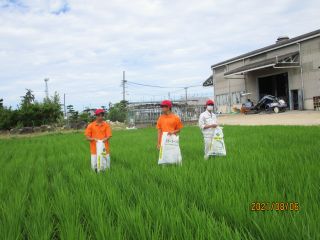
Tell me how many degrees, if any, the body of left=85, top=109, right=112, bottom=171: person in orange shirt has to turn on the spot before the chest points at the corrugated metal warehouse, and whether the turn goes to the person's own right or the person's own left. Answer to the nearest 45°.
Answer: approximately 135° to the person's own left

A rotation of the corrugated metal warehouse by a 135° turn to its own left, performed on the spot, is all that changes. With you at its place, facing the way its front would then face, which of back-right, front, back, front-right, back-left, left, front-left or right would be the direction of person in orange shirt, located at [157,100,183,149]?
right

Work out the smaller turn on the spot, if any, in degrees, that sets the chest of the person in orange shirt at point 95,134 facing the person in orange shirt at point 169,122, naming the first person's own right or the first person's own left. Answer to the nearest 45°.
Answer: approximately 90° to the first person's own left

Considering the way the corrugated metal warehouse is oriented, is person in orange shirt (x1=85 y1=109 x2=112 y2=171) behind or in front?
in front

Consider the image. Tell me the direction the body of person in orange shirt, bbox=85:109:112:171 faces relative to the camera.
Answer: toward the camera

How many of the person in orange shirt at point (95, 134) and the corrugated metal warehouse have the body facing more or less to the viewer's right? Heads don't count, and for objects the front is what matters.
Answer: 0

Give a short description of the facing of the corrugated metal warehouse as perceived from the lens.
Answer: facing the viewer and to the left of the viewer
